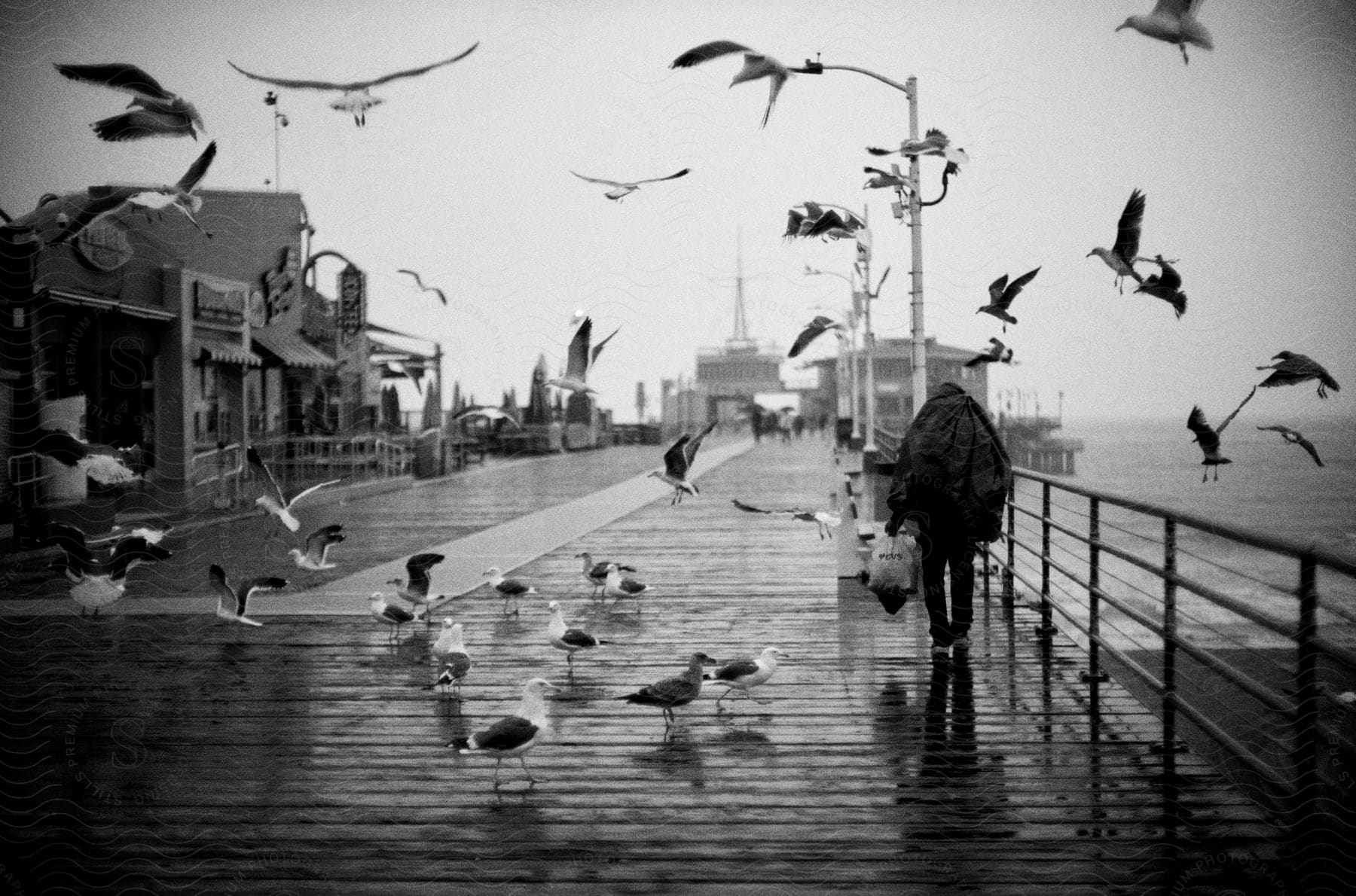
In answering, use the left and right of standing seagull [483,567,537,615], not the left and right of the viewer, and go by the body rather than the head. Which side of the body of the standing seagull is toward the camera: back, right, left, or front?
left

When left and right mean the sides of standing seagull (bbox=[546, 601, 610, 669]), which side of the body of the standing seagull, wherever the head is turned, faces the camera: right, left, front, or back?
left

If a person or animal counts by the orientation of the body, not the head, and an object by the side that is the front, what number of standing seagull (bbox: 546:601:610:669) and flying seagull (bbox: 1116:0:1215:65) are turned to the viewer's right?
0

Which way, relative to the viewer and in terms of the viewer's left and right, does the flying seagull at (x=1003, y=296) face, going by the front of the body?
facing to the left of the viewer

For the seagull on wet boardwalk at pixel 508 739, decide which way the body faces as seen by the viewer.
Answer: to the viewer's right

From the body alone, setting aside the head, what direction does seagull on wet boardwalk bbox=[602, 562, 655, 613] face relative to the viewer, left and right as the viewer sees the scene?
facing to the left of the viewer

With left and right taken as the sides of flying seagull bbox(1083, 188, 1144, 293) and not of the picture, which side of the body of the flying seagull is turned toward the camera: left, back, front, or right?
left

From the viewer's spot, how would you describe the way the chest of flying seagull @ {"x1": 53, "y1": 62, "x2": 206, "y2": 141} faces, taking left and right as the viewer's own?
facing to the right of the viewer

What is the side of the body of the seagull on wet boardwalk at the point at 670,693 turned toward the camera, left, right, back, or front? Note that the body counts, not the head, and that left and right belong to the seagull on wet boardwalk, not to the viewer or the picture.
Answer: right

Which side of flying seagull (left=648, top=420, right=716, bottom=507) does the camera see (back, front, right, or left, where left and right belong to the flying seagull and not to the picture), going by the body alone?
left
